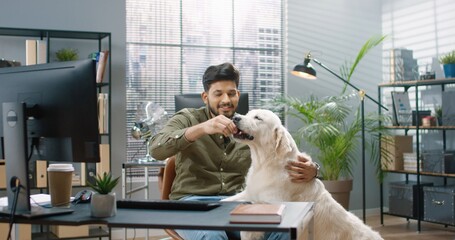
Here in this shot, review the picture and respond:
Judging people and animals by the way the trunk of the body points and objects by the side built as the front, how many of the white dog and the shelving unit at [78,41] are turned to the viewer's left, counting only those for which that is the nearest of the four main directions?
1

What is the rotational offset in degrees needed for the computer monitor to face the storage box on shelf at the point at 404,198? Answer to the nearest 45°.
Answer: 0° — it already faces it

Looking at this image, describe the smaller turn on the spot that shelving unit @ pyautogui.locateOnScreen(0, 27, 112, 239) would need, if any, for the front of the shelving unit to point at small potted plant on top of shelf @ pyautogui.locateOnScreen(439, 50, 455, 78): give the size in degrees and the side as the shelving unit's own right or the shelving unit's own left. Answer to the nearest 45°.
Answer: approximately 90° to the shelving unit's own left

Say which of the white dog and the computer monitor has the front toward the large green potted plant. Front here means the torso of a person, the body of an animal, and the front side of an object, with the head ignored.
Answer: the computer monitor

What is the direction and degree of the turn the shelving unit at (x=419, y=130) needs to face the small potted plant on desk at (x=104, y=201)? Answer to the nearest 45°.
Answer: approximately 45° to its left

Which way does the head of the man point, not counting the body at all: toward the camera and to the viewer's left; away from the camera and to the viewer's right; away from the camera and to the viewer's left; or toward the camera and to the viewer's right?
toward the camera and to the viewer's right

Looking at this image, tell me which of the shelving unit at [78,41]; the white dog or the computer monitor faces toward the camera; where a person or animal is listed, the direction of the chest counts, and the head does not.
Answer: the shelving unit

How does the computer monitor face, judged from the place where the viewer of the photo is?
facing away from the viewer and to the right of the viewer

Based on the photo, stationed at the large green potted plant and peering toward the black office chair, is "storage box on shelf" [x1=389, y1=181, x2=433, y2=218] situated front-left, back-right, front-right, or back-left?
back-left

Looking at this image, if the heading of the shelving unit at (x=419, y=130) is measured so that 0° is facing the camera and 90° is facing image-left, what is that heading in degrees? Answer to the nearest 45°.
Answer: approximately 45°

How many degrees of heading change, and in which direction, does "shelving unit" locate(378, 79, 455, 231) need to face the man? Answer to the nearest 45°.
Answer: approximately 45° to its left

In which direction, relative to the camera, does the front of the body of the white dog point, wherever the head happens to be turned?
to the viewer's left

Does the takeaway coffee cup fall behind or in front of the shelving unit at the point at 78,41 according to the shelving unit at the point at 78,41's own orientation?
in front
